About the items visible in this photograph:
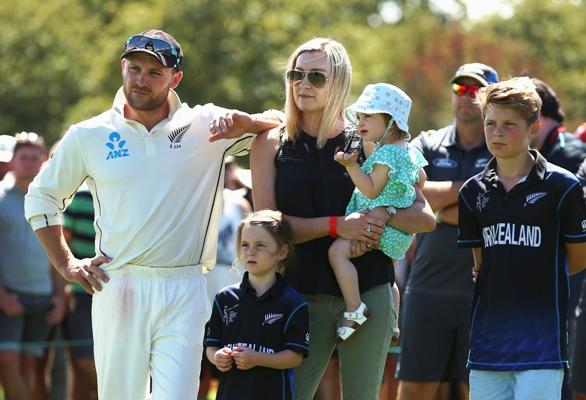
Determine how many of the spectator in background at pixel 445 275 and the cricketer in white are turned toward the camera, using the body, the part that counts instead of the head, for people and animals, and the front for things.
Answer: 2

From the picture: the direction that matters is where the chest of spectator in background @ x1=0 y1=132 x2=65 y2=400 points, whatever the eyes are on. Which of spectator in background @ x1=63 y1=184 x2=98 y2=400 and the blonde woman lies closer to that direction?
the blonde woman

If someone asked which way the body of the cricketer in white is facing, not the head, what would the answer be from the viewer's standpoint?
toward the camera

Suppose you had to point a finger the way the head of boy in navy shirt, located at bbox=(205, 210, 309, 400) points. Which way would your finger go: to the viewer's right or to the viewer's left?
to the viewer's left

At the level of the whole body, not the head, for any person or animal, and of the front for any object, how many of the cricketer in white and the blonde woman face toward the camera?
2

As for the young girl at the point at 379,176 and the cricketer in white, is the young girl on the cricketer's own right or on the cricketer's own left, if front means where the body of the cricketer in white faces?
on the cricketer's own left

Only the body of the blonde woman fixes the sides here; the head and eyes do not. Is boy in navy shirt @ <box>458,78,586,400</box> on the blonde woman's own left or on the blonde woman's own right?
on the blonde woman's own left

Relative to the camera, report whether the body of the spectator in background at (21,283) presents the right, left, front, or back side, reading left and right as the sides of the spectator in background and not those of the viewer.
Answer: front

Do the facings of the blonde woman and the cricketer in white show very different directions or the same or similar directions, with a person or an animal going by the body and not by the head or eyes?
same or similar directions

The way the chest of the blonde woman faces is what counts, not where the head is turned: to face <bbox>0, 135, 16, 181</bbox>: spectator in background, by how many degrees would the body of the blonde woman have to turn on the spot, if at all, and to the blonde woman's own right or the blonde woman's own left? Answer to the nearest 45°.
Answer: approximately 135° to the blonde woman's own right

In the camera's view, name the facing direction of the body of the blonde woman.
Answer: toward the camera

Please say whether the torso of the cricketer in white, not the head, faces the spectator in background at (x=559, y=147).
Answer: no

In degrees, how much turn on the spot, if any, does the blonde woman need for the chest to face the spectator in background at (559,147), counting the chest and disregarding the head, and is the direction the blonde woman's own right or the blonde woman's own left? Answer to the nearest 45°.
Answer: approximately 135° to the blonde woman's own left

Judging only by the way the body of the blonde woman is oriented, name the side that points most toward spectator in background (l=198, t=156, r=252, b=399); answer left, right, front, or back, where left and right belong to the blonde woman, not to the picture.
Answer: back

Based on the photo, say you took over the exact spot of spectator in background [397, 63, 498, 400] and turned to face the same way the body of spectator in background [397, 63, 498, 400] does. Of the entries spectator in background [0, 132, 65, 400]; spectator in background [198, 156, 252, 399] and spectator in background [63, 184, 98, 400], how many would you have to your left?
0

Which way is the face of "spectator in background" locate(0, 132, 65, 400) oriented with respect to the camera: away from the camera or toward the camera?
toward the camera

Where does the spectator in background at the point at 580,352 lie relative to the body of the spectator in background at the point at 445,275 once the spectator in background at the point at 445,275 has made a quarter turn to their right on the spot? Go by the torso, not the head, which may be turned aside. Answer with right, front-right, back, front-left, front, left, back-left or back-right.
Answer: back
